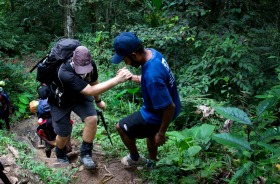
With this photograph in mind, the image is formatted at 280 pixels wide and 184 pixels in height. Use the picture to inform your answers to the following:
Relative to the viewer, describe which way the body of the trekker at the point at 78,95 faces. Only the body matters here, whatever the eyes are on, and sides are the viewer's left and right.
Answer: facing the viewer and to the right of the viewer

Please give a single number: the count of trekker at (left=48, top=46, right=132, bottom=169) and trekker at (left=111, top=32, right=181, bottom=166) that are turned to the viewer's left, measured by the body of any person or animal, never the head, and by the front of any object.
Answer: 1

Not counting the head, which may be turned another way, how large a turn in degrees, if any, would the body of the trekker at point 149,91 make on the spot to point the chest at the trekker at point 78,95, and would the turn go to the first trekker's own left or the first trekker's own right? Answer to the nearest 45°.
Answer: approximately 45° to the first trekker's own right

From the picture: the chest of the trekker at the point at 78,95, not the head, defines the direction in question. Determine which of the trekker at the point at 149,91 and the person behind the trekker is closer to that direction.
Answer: the trekker

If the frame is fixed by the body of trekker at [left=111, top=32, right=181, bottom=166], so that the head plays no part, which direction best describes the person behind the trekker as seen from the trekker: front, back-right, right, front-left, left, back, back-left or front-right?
front-right

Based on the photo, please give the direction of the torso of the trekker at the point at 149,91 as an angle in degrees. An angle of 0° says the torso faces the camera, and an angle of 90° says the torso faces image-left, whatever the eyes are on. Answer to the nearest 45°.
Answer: approximately 90°

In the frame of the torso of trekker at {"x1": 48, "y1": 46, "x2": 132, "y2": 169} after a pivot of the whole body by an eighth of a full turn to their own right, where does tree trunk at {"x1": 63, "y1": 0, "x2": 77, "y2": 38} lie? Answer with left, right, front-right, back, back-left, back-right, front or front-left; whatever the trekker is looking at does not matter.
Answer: back
